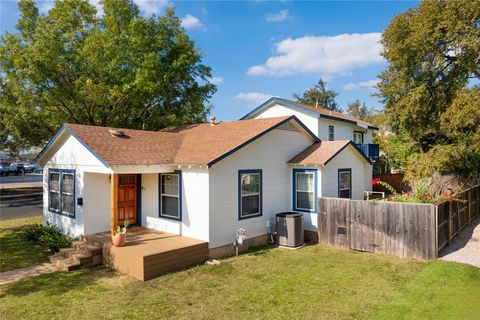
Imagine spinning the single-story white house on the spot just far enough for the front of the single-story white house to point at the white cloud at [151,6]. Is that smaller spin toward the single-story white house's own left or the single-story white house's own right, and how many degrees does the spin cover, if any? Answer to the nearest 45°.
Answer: approximately 135° to the single-story white house's own right

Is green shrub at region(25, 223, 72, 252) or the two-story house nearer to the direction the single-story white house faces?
the green shrub

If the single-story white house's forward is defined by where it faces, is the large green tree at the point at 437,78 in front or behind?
behind

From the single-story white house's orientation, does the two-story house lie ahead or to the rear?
to the rear

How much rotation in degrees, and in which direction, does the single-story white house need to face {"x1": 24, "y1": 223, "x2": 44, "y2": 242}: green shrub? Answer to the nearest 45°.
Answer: approximately 45° to its right

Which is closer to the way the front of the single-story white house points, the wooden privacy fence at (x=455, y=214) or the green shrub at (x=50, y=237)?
the green shrub

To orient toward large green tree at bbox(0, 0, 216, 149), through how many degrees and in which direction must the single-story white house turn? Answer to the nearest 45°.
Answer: approximately 90° to its right

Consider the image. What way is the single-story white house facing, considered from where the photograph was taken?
facing the viewer and to the left of the viewer

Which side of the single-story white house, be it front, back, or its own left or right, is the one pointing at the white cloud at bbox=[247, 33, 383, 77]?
back

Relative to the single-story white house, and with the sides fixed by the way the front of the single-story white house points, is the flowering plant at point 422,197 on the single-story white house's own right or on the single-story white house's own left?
on the single-story white house's own left
